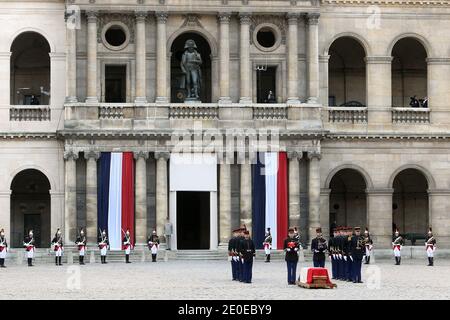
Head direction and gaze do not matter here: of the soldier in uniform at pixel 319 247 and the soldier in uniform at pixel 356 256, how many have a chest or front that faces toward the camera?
2

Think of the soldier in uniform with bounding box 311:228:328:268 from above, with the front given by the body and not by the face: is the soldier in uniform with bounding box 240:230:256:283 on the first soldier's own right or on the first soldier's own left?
on the first soldier's own right

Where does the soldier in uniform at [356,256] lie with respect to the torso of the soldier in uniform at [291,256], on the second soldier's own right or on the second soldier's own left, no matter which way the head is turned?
on the second soldier's own left

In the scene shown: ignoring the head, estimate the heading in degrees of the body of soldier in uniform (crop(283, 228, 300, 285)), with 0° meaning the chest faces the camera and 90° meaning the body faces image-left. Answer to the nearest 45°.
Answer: approximately 0°

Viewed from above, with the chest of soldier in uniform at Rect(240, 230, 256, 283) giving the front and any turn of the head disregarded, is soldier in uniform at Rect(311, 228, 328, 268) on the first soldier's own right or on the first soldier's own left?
on the first soldier's own left

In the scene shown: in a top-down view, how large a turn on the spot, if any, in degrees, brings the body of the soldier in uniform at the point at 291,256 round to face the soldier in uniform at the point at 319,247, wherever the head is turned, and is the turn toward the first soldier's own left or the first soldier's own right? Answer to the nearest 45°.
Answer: approximately 135° to the first soldier's own left
